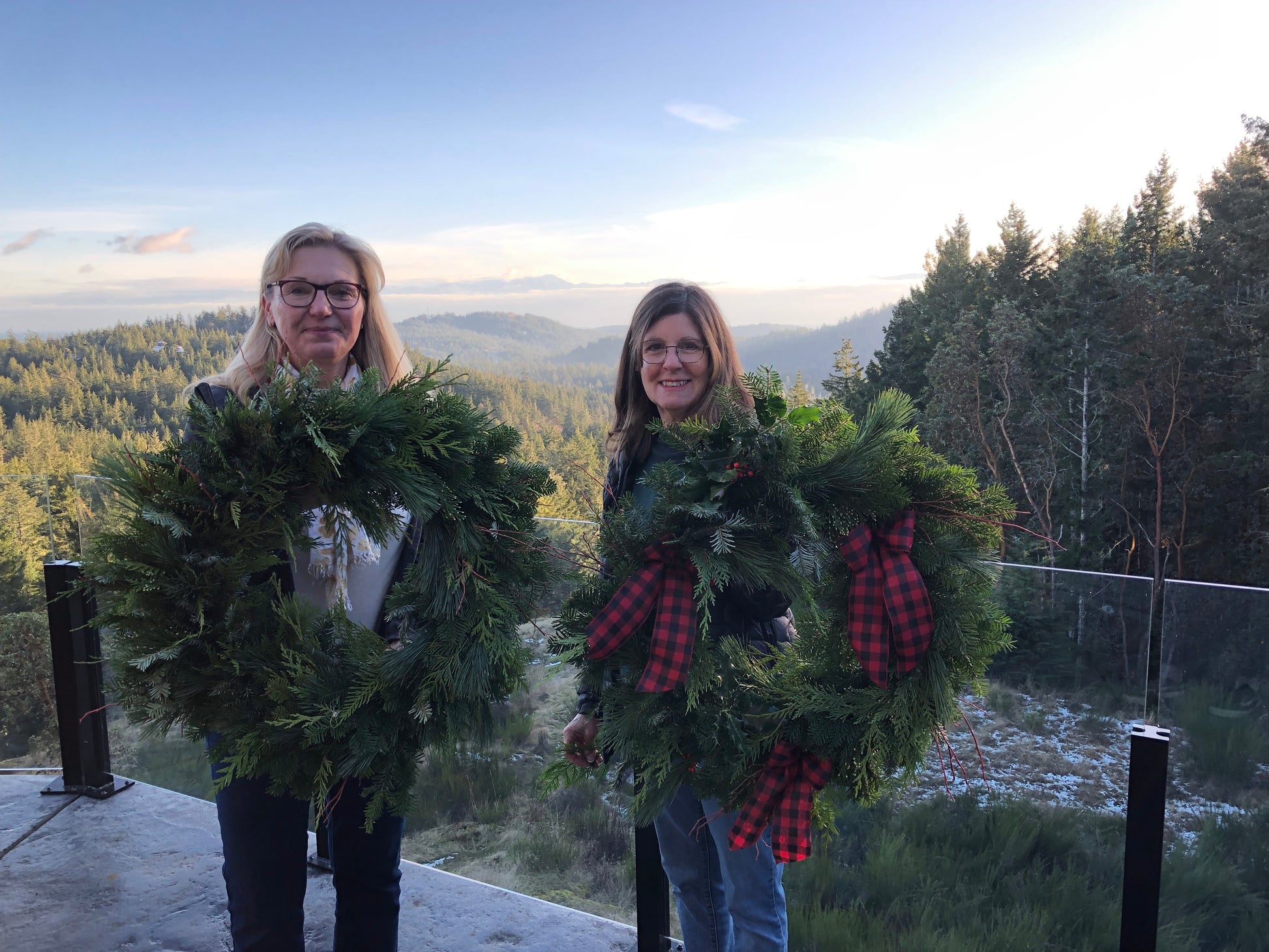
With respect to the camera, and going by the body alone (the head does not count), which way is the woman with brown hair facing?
toward the camera

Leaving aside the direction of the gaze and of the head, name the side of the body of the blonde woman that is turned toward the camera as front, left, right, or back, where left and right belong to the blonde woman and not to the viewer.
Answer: front

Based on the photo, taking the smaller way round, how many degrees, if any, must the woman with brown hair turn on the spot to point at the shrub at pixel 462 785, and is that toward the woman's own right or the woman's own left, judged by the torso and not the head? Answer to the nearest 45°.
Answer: approximately 135° to the woman's own right

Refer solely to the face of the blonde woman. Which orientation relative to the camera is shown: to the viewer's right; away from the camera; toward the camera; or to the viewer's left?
toward the camera

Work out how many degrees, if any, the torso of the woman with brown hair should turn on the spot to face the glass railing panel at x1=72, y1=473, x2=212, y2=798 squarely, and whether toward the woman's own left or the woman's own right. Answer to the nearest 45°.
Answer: approximately 135° to the woman's own right

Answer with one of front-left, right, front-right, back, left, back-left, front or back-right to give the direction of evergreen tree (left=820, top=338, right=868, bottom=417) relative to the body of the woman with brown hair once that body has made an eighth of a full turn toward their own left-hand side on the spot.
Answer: back-left

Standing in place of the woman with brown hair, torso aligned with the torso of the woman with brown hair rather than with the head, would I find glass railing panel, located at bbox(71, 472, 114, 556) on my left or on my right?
on my right

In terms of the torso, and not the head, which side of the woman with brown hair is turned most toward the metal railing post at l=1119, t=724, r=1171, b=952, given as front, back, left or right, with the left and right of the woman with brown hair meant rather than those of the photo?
left

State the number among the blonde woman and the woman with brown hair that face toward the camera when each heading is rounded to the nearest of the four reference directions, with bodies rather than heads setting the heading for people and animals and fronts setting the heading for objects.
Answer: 2

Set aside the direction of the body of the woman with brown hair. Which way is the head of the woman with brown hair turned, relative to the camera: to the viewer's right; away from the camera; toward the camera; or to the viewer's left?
toward the camera
